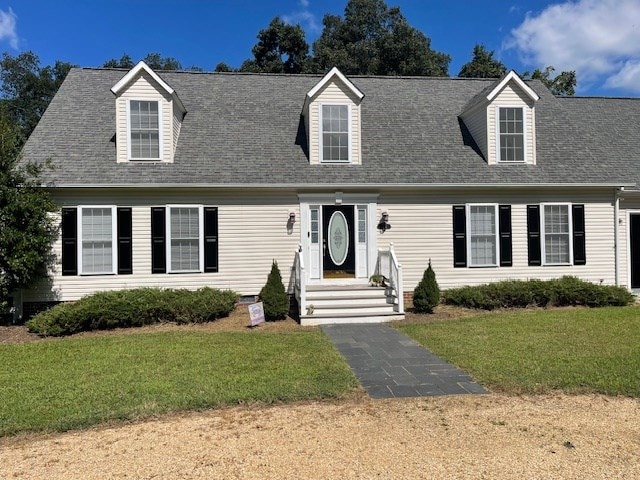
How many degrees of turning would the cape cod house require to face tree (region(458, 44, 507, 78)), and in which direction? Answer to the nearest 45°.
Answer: approximately 135° to its left

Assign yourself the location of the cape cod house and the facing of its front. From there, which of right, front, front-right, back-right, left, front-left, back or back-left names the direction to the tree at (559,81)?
back-left

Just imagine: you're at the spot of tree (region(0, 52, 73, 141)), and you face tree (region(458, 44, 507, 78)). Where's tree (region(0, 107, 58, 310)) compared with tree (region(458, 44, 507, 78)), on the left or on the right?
right

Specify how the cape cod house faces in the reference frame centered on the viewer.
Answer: facing the viewer

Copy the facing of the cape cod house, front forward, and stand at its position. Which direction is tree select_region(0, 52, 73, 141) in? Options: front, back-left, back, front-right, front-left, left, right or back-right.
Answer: back-right

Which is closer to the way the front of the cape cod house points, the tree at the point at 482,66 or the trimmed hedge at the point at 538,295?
the trimmed hedge

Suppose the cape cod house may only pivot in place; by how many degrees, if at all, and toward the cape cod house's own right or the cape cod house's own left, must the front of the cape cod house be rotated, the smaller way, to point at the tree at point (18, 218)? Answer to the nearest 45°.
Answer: approximately 90° to the cape cod house's own right

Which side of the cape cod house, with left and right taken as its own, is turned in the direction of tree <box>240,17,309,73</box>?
back

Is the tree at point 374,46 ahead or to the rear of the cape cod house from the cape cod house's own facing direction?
to the rear

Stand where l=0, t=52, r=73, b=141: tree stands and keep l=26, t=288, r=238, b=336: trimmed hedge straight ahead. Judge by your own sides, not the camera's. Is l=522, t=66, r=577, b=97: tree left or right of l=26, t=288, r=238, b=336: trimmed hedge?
left

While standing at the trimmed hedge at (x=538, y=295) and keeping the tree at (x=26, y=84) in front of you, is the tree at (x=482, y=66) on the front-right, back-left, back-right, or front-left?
front-right
